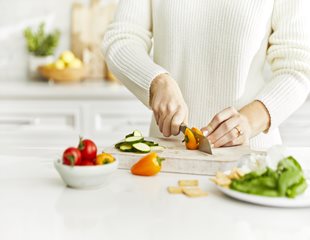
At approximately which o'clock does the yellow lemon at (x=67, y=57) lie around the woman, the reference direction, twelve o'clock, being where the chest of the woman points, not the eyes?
The yellow lemon is roughly at 5 o'clock from the woman.

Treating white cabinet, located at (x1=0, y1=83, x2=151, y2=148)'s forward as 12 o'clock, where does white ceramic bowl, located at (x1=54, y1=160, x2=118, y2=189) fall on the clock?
The white ceramic bowl is roughly at 12 o'clock from the white cabinet.

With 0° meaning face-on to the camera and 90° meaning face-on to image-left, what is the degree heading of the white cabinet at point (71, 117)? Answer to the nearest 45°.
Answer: approximately 0°

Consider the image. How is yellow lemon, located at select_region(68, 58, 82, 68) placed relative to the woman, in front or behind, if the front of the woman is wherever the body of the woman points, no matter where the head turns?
behind

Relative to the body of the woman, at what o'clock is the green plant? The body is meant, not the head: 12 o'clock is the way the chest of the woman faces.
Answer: The green plant is roughly at 5 o'clock from the woman.

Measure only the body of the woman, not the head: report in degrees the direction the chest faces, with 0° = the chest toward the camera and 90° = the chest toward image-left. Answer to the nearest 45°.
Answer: approximately 0°

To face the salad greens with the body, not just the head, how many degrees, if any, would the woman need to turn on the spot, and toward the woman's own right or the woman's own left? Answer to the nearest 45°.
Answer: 0° — they already face it

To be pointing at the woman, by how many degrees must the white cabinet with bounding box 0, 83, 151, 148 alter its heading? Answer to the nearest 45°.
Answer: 0° — it already faces them

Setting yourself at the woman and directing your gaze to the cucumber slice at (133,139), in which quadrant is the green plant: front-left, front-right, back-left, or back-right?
back-right
